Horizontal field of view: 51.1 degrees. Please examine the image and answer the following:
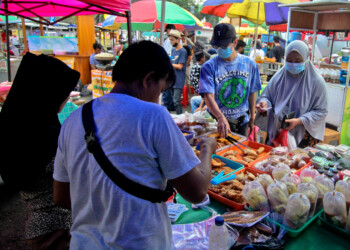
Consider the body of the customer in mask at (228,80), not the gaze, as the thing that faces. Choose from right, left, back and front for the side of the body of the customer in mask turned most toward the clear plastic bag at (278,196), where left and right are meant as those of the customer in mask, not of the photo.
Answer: front

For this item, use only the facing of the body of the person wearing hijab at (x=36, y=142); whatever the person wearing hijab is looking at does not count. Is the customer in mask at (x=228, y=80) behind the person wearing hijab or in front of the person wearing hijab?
in front

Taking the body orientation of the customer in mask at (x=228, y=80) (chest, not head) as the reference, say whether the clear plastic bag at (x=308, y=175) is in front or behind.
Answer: in front

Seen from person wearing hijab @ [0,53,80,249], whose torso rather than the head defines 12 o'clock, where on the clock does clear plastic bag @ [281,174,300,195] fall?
The clear plastic bag is roughly at 2 o'clock from the person wearing hijab.

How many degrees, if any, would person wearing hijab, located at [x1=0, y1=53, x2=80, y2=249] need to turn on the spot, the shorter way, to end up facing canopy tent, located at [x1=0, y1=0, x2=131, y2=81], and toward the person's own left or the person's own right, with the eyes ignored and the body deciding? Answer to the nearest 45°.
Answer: approximately 45° to the person's own left

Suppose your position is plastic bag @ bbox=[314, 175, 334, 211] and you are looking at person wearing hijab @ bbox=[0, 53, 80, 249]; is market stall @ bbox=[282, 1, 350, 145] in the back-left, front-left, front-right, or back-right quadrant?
back-right

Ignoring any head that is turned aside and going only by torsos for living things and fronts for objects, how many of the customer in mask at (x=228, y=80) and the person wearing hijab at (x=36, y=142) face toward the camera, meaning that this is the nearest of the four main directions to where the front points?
1

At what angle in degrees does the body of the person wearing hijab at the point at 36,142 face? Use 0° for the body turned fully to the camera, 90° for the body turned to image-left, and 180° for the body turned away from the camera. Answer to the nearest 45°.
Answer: approximately 225°

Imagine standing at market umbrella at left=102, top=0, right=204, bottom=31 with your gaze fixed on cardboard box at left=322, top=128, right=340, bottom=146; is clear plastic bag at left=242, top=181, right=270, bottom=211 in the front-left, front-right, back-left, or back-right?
front-right

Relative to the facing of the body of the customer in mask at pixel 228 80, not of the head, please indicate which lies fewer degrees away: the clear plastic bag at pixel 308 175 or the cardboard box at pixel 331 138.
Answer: the clear plastic bag

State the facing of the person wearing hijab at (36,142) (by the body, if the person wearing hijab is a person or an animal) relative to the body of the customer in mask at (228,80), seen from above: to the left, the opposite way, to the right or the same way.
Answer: the opposite way

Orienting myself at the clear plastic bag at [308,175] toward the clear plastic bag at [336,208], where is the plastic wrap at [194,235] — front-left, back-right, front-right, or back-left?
front-right

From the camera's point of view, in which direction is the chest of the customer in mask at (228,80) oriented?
toward the camera
